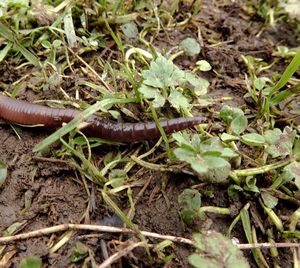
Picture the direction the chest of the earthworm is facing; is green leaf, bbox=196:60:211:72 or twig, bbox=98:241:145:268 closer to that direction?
the green leaf

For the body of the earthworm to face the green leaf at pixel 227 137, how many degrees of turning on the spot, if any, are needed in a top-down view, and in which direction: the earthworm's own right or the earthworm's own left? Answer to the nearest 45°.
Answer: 0° — it already faces it

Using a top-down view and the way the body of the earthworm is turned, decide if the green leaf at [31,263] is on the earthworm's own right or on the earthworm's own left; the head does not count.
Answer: on the earthworm's own right

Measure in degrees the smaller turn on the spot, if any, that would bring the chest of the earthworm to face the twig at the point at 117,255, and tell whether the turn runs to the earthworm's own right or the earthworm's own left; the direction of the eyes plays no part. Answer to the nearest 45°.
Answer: approximately 90° to the earthworm's own right

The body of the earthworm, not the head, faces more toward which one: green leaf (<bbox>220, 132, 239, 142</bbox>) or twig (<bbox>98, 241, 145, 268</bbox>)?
the green leaf

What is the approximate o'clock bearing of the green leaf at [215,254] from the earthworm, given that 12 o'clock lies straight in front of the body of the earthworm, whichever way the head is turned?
The green leaf is roughly at 2 o'clock from the earthworm.

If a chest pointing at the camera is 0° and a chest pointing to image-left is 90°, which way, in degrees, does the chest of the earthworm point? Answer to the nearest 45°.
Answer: approximately 270°

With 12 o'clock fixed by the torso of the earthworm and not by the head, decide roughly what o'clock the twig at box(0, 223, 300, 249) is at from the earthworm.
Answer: The twig is roughly at 3 o'clock from the earthworm.
